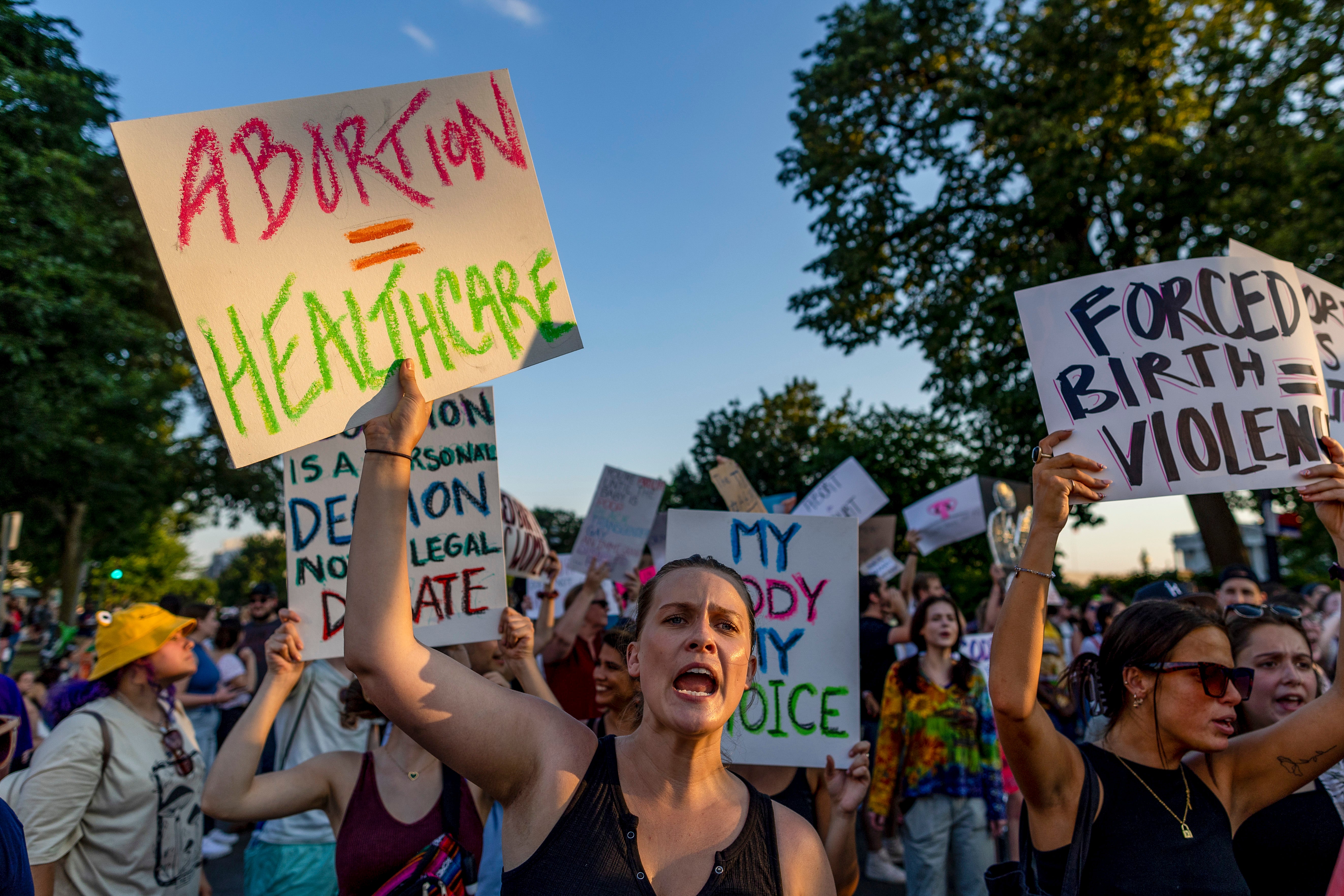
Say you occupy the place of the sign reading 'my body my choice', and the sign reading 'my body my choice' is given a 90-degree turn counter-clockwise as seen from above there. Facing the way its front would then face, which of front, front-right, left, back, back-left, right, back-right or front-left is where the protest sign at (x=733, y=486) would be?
left

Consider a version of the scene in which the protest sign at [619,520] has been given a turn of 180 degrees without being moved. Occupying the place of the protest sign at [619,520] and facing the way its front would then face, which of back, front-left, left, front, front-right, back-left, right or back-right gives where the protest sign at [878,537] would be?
front-right

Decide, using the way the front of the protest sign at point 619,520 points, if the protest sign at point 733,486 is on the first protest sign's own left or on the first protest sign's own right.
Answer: on the first protest sign's own left

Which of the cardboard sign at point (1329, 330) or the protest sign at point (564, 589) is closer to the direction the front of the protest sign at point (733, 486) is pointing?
the cardboard sign

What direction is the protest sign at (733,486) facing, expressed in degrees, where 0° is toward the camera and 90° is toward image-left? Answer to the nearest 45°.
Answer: approximately 0°

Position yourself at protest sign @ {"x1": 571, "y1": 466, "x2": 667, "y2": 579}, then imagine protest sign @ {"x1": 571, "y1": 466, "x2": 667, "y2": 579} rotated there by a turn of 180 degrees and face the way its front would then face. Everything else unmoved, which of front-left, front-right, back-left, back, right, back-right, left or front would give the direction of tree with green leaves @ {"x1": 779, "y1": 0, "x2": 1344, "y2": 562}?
front-right

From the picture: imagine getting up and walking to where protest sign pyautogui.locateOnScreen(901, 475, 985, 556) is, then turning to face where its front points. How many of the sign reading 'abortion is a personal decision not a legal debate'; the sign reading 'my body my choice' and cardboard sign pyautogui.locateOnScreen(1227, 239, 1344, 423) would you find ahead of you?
3

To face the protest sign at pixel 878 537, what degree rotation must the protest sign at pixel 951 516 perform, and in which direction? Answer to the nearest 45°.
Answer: approximately 90° to its right

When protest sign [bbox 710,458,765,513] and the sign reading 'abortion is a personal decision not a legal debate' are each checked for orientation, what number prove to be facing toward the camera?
2
